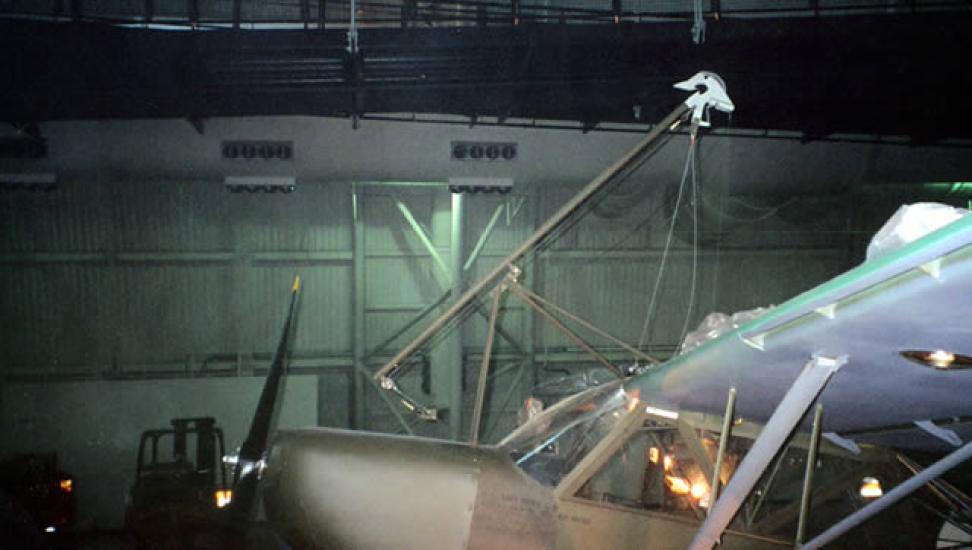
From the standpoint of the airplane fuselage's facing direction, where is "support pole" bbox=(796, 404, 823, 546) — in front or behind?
behind

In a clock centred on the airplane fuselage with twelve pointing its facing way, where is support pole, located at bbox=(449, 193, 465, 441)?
The support pole is roughly at 3 o'clock from the airplane fuselage.

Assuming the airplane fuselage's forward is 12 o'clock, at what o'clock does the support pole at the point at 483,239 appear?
The support pole is roughly at 3 o'clock from the airplane fuselage.

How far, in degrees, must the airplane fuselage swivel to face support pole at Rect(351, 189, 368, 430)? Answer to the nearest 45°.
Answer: approximately 90° to its right

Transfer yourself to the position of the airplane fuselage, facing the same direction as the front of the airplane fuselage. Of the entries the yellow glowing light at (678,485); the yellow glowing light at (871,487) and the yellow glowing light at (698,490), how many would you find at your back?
3

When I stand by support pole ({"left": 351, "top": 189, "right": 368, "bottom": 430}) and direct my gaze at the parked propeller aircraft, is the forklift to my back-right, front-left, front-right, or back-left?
front-right

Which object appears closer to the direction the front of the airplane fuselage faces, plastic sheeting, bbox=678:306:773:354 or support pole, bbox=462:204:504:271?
the support pole

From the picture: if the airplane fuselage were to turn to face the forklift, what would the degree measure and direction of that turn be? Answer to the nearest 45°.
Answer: approximately 45° to its right

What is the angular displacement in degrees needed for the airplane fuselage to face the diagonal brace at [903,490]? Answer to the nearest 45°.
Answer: approximately 135° to its left

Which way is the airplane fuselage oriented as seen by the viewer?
to the viewer's left
